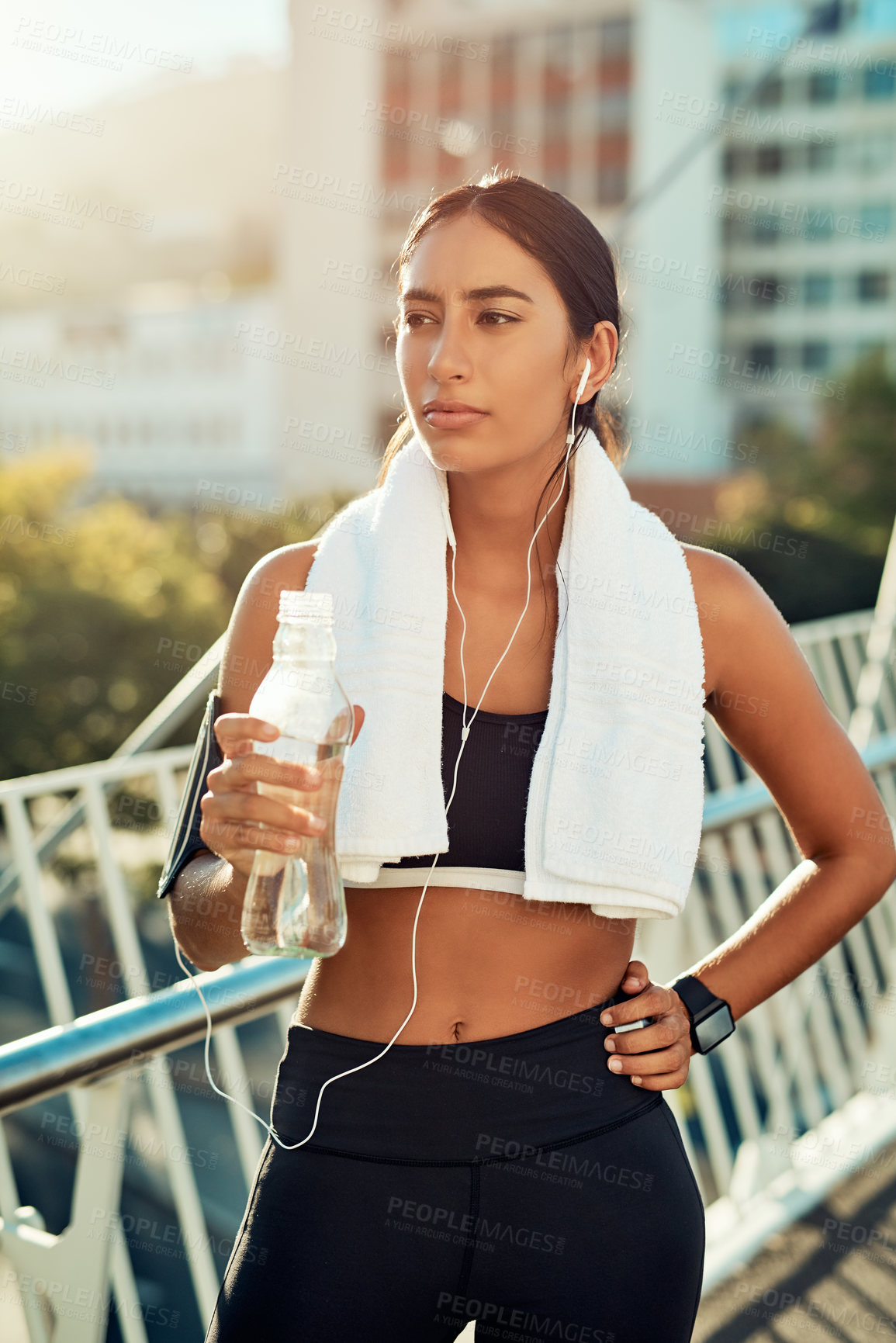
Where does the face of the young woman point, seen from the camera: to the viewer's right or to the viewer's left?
to the viewer's left

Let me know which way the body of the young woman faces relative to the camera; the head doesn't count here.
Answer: toward the camera

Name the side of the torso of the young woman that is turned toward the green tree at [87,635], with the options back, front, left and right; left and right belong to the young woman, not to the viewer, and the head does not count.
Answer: back

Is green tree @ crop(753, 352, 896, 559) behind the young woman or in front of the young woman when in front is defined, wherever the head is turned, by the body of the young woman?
behind
